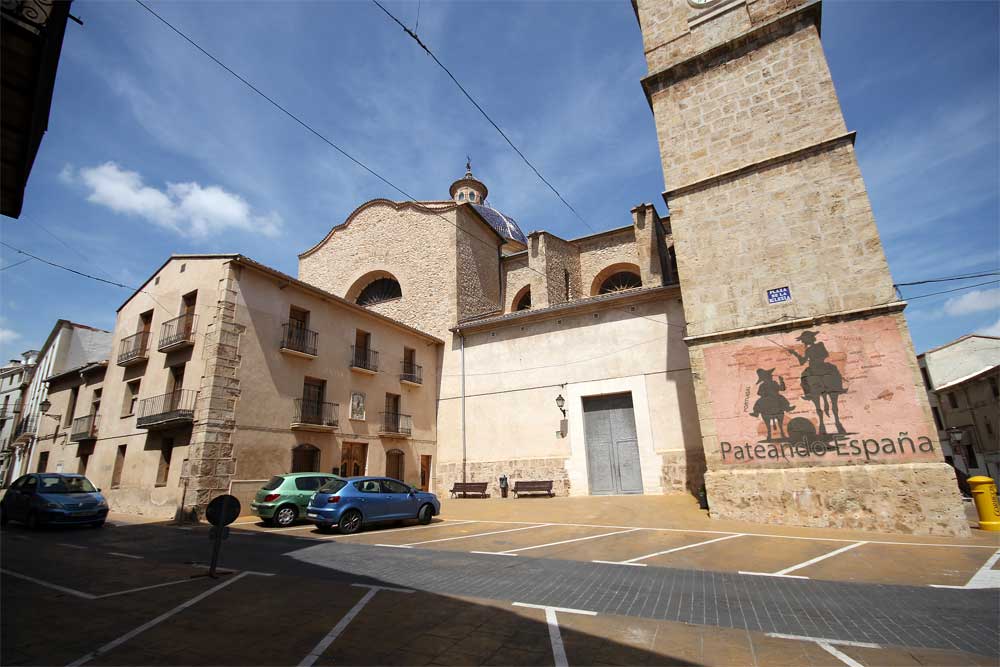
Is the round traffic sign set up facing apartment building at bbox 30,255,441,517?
yes

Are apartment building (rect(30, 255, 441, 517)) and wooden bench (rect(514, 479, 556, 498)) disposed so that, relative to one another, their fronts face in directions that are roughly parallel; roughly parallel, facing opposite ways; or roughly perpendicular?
roughly perpendicular

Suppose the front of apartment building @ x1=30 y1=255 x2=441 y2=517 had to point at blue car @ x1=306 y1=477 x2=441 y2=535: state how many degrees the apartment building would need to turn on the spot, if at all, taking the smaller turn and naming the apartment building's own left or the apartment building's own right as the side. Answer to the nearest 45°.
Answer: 0° — it already faces it

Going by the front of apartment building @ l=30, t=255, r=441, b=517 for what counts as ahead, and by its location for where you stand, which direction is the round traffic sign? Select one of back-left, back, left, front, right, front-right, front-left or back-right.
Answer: front-right

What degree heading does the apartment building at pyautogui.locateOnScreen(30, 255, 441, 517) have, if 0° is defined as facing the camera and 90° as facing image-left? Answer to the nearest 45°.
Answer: approximately 315°

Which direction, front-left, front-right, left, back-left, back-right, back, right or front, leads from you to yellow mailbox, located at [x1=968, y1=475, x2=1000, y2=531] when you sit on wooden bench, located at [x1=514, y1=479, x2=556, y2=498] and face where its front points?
front-left

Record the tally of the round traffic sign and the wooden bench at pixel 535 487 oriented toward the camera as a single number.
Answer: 1

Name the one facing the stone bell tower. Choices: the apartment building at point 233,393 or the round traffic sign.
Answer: the apartment building

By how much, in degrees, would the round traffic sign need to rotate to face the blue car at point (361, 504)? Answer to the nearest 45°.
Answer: approximately 45° to its right

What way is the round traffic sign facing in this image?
away from the camera

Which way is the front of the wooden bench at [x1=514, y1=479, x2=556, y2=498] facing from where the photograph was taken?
facing the viewer

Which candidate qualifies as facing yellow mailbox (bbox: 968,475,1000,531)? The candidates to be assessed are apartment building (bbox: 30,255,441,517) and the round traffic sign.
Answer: the apartment building

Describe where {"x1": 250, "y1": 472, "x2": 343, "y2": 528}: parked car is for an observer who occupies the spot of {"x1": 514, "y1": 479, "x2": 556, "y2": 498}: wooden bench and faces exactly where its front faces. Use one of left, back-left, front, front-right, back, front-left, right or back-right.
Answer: front-right

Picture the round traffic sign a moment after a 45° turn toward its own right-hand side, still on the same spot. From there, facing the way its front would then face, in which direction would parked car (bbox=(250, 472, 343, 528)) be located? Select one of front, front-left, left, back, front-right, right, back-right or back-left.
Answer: front-left

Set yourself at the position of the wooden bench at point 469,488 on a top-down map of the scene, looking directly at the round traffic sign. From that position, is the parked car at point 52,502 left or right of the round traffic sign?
right

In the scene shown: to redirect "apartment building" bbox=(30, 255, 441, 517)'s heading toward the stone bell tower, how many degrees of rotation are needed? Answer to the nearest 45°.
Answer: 0° — it already faces it
